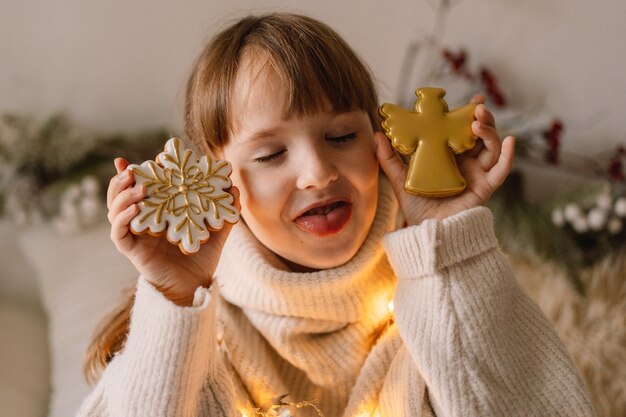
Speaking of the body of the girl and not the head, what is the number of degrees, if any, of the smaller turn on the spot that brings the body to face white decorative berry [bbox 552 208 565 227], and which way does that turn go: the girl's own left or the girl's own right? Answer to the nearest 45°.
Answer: approximately 135° to the girl's own left

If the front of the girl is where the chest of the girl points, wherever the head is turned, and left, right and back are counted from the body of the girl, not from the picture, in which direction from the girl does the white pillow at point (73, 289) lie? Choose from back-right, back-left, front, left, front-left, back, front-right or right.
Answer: back-right

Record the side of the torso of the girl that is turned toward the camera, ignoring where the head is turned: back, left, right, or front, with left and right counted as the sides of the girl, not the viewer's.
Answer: front

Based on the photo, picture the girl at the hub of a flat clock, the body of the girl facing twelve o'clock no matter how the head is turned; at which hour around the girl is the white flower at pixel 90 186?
The white flower is roughly at 5 o'clock from the girl.

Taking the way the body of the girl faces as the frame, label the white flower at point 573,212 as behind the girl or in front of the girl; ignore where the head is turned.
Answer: behind

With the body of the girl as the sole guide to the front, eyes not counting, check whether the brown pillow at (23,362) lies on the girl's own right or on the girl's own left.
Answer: on the girl's own right

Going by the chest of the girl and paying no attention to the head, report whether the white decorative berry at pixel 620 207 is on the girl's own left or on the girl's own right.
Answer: on the girl's own left

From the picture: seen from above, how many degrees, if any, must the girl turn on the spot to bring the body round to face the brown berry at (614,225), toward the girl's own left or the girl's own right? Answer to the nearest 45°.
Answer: approximately 135° to the girl's own left
